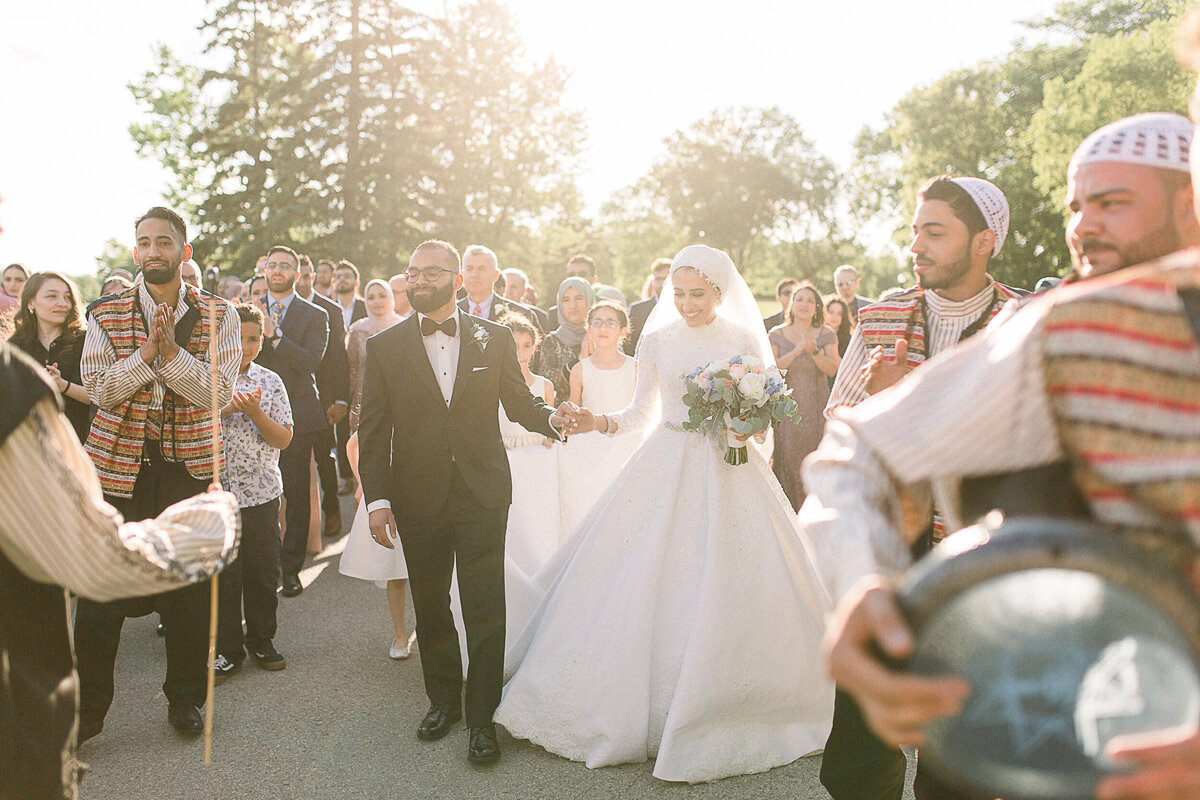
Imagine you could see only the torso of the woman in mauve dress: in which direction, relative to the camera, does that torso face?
toward the camera

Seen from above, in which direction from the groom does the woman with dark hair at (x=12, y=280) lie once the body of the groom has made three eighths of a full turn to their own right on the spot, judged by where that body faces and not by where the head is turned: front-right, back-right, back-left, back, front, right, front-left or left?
front

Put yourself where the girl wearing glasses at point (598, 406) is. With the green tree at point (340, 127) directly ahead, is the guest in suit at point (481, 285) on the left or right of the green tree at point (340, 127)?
left

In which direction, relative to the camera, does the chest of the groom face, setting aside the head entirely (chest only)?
toward the camera

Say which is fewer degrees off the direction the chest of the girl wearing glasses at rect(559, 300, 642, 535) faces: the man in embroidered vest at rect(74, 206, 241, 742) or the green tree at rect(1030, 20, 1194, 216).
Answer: the man in embroidered vest

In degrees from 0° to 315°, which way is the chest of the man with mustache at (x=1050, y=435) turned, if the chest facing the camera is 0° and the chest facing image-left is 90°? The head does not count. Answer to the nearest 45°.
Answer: approximately 45°

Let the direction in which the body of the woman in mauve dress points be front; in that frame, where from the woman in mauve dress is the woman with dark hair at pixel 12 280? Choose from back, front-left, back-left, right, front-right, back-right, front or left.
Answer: right

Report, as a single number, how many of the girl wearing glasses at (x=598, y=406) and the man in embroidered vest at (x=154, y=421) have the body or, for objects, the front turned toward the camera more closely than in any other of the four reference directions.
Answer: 2

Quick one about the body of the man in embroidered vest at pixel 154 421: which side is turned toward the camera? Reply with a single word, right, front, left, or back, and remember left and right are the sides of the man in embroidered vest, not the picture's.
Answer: front

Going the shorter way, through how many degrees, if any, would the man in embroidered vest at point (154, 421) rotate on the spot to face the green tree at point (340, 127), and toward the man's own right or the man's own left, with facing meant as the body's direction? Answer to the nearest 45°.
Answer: approximately 180°

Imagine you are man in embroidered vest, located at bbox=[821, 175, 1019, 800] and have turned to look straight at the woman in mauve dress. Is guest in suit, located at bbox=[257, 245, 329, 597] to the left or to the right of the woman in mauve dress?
left

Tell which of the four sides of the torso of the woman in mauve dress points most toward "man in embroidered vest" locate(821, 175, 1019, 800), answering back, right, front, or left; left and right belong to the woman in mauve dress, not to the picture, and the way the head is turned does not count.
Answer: front

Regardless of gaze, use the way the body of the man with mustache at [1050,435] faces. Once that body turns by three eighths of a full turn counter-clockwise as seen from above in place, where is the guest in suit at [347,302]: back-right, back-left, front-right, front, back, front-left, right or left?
back-left
